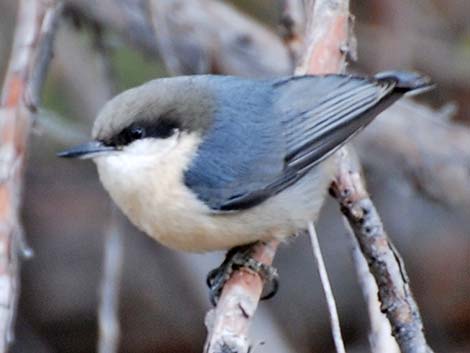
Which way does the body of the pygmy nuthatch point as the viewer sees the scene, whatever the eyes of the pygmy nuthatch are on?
to the viewer's left

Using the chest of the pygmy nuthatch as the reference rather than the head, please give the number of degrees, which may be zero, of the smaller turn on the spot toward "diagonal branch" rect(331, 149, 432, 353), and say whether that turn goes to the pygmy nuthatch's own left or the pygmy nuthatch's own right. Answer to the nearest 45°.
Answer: approximately 135° to the pygmy nuthatch's own left

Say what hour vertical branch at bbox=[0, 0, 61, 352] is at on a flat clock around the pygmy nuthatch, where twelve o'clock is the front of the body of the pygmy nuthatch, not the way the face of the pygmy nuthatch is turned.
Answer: The vertical branch is roughly at 12 o'clock from the pygmy nuthatch.
